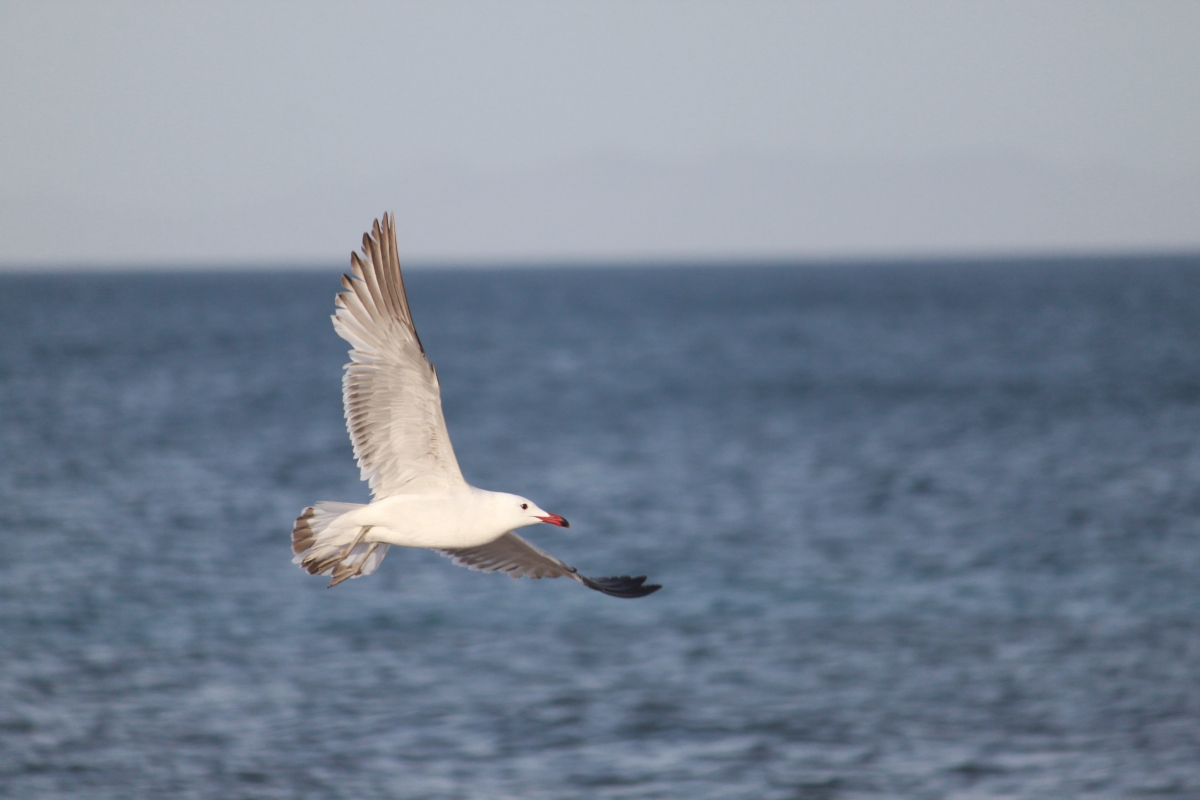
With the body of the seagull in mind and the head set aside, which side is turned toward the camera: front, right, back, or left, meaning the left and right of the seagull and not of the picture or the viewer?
right
